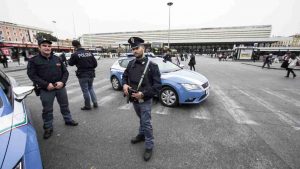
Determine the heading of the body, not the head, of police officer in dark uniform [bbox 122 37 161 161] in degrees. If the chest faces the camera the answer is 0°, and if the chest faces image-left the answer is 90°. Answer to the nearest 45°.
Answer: approximately 45°

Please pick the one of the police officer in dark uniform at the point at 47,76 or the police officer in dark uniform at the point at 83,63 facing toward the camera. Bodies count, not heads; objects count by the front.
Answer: the police officer in dark uniform at the point at 47,76

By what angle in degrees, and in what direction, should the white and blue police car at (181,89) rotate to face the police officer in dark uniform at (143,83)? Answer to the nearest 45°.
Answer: approximately 45° to its right

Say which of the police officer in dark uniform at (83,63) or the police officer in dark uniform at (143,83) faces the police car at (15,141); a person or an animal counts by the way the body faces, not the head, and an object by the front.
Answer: the police officer in dark uniform at (143,83)

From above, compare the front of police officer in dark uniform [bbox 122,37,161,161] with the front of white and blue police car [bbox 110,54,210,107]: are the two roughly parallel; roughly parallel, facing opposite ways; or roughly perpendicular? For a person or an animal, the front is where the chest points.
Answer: roughly perpendicular

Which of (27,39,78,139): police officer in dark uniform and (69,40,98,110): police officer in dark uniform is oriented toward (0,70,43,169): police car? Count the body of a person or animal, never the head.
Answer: (27,39,78,139): police officer in dark uniform

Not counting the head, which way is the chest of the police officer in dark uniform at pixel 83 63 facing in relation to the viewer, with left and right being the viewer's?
facing away from the viewer and to the left of the viewer

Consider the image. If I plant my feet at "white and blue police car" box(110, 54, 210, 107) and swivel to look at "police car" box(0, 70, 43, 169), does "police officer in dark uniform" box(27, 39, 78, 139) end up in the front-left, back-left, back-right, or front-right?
front-right

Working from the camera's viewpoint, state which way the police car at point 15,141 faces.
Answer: facing the viewer

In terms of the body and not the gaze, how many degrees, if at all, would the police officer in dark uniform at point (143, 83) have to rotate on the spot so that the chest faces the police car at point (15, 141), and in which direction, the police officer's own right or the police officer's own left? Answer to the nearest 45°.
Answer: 0° — they already face it

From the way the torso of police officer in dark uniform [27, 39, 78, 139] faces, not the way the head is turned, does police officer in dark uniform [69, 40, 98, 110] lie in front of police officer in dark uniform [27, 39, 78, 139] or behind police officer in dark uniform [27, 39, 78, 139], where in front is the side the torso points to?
behind
